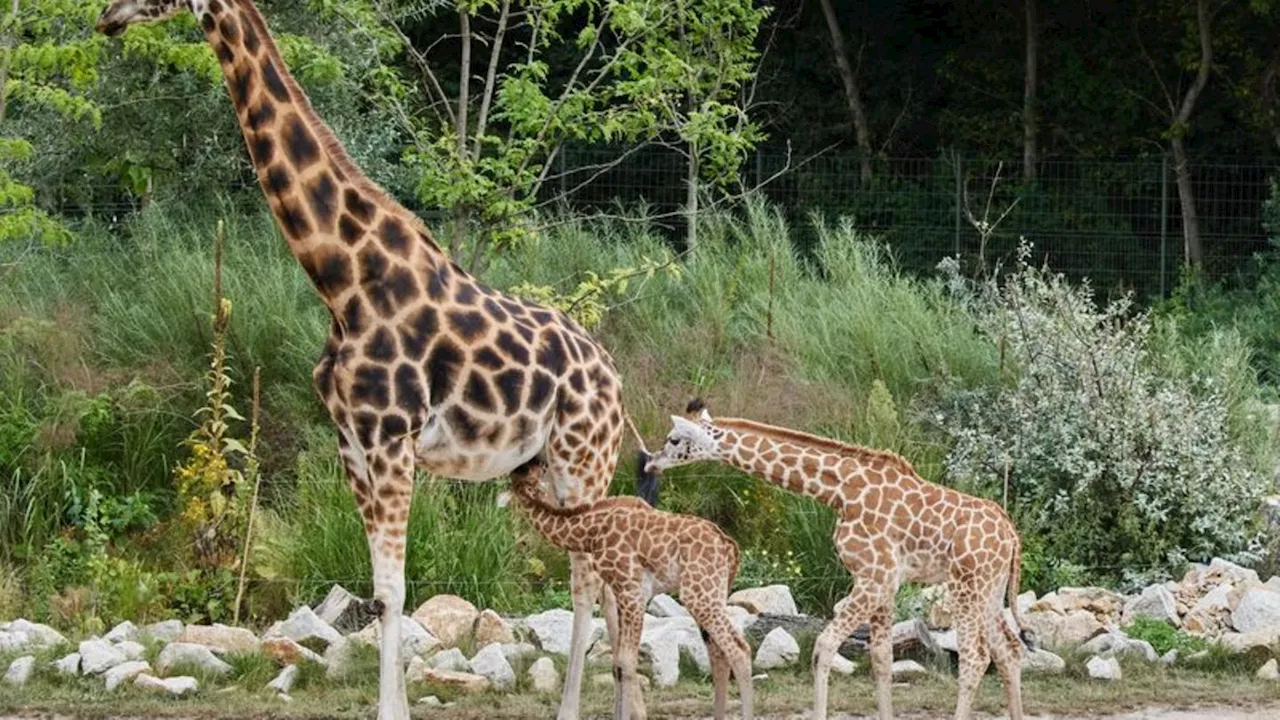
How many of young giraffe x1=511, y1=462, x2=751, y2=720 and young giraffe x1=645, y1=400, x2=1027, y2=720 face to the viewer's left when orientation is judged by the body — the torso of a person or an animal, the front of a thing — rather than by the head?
2

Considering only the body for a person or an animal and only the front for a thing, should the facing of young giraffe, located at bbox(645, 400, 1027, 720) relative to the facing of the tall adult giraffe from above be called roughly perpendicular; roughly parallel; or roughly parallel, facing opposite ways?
roughly parallel

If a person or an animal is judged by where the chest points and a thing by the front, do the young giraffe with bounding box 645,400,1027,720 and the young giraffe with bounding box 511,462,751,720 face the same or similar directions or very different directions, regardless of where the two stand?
same or similar directions

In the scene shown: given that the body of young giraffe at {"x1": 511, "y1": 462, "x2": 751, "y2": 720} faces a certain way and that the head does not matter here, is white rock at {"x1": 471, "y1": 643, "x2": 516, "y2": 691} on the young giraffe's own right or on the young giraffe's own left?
on the young giraffe's own right

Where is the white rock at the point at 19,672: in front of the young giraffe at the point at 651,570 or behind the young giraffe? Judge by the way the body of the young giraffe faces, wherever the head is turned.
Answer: in front

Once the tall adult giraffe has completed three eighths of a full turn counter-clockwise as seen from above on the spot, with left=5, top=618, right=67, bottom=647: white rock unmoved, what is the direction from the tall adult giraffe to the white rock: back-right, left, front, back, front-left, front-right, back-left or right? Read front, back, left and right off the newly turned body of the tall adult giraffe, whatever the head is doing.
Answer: back

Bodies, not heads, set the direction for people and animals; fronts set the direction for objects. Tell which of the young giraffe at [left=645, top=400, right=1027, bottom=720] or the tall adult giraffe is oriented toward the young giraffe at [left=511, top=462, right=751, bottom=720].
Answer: the young giraffe at [left=645, top=400, right=1027, bottom=720]

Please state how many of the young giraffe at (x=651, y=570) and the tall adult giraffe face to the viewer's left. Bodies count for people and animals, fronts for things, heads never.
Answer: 2

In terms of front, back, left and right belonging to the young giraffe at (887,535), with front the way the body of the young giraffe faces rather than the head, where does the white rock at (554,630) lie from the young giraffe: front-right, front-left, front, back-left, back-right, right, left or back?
front-right

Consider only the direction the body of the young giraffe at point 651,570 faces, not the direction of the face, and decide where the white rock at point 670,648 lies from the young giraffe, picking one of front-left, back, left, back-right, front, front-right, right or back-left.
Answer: right

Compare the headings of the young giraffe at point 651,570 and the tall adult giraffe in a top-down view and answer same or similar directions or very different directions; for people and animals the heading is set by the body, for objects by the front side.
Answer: same or similar directions

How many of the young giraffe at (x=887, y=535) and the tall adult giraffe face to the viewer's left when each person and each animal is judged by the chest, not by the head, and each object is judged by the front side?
2

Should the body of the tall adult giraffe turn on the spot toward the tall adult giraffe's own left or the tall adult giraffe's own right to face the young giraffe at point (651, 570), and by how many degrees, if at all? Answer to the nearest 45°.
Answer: approximately 180°

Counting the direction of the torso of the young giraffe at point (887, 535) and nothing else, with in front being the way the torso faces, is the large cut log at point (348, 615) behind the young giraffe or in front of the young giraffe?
in front

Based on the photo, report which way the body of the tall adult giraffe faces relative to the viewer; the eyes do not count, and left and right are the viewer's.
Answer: facing to the left of the viewer

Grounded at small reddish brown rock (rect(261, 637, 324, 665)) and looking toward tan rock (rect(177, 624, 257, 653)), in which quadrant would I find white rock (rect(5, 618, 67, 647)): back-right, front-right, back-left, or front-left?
front-left

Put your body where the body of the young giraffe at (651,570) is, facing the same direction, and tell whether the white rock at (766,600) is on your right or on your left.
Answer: on your right
